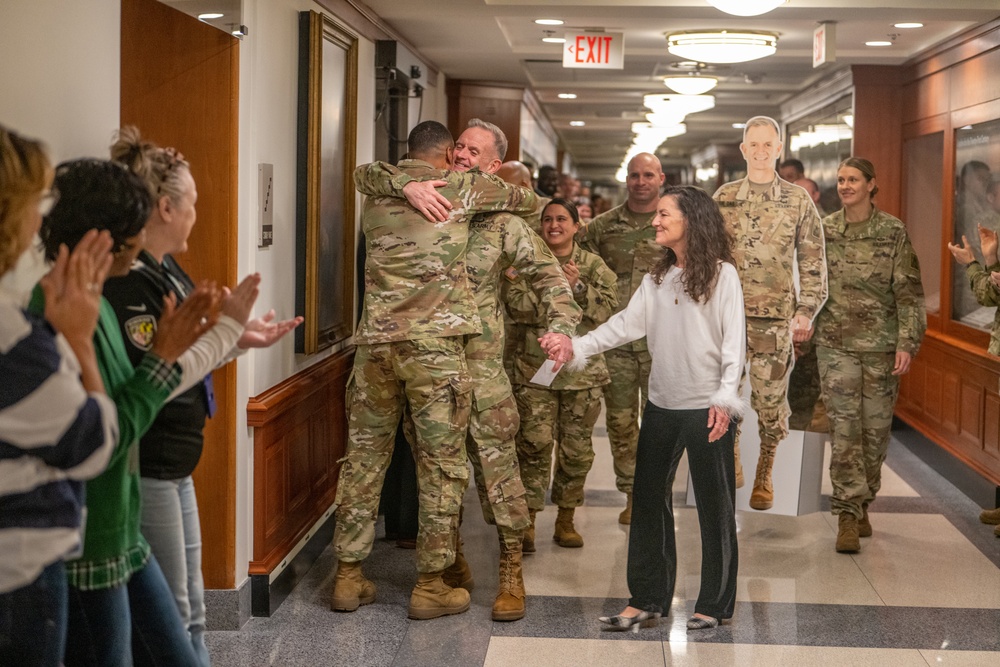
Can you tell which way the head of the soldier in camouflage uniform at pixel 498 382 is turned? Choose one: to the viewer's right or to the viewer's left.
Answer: to the viewer's left

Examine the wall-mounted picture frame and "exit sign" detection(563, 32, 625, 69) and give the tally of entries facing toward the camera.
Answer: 1

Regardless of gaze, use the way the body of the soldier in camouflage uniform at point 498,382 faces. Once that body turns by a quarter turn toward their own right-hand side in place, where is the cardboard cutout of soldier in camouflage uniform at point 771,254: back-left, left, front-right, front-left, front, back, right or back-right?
right

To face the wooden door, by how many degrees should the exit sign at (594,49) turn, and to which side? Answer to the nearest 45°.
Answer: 0° — it already faces it

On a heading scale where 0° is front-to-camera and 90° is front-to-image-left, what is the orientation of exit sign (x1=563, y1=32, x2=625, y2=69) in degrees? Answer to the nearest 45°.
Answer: approximately 0°

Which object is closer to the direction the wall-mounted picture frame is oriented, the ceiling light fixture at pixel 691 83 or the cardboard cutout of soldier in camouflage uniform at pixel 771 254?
the cardboard cutout of soldier in camouflage uniform

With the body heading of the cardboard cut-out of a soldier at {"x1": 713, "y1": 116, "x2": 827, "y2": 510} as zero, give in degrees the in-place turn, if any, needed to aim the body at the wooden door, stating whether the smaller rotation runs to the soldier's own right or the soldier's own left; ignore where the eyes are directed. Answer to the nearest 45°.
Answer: approximately 45° to the soldier's own right

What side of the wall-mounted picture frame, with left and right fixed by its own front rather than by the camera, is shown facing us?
right

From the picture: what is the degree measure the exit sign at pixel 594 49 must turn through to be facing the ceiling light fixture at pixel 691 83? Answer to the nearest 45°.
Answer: approximately 180°
